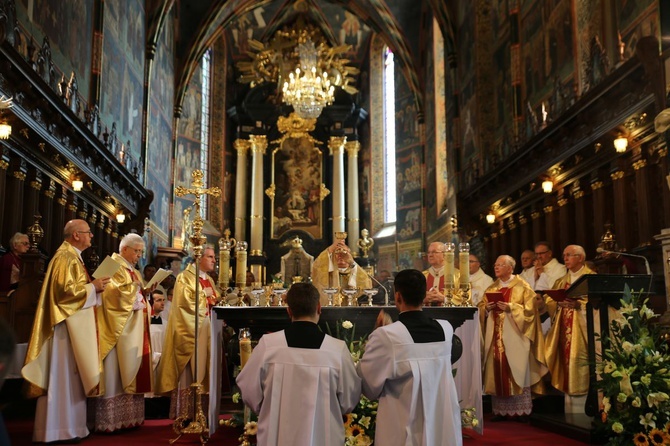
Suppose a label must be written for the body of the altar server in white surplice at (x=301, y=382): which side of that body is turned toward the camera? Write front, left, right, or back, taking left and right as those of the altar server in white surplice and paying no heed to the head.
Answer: back

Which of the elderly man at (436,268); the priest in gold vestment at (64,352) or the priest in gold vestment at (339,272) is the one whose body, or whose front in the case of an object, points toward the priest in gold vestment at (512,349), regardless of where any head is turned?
the priest in gold vestment at (64,352)

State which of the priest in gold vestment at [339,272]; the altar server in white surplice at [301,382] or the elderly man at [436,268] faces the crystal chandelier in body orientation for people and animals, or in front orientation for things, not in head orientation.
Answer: the altar server in white surplice

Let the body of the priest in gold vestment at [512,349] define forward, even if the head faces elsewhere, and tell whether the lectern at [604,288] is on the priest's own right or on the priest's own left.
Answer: on the priest's own left

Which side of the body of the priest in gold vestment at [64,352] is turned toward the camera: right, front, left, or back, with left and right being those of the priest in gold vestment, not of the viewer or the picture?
right

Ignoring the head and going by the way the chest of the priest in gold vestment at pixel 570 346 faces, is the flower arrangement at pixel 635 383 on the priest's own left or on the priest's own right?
on the priest's own left

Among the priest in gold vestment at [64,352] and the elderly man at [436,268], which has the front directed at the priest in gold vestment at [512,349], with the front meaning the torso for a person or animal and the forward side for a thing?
the priest in gold vestment at [64,352]

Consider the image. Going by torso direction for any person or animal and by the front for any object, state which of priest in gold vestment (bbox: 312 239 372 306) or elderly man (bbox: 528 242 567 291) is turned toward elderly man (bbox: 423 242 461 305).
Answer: elderly man (bbox: 528 242 567 291)

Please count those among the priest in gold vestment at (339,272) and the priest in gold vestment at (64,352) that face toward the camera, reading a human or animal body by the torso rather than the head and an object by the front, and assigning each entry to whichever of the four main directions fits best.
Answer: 1

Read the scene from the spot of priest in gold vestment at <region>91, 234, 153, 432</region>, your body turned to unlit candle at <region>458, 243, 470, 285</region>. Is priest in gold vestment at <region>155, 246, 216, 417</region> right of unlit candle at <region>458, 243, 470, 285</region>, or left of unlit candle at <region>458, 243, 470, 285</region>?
left

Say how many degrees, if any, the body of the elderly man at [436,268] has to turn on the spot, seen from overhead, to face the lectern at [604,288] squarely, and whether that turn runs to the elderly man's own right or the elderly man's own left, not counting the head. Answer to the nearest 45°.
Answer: approximately 90° to the elderly man's own left

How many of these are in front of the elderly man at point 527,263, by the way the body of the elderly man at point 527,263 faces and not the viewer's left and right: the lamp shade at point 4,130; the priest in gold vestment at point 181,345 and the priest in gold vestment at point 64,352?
3
